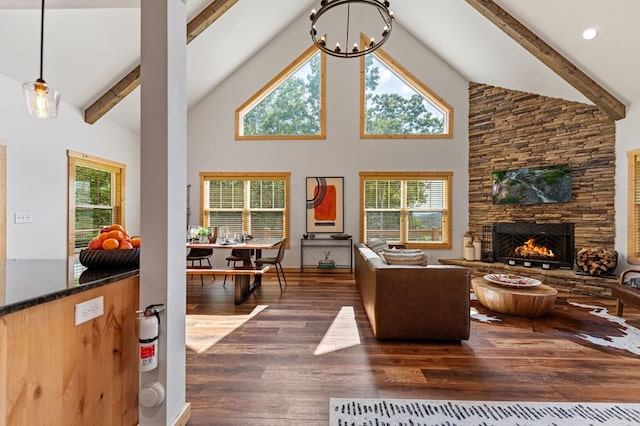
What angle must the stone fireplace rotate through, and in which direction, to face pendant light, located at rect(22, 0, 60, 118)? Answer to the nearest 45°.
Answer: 0° — it already faces it

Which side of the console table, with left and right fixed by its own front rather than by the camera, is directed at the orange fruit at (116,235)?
front

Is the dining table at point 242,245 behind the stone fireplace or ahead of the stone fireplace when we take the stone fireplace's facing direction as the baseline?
ahead

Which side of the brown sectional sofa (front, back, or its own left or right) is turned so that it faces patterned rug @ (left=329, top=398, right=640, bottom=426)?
right

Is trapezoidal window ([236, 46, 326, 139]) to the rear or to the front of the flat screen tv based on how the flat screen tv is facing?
to the front

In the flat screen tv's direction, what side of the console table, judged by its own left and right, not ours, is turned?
left

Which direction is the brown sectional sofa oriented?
to the viewer's right

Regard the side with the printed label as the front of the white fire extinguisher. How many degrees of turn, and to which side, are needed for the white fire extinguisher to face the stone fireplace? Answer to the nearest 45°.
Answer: approximately 90° to its left

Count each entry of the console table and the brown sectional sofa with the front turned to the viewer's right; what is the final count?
1
